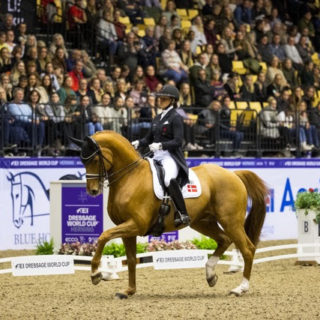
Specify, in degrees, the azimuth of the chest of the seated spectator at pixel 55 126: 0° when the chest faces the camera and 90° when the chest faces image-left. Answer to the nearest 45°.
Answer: approximately 0°

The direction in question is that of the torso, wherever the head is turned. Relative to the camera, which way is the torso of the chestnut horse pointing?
to the viewer's left

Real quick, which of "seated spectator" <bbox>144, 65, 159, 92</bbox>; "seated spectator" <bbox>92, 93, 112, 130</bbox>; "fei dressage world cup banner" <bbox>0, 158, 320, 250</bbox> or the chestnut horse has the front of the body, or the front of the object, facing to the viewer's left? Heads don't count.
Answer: the chestnut horse

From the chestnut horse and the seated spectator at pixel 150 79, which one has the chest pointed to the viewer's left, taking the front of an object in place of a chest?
the chestnut horse

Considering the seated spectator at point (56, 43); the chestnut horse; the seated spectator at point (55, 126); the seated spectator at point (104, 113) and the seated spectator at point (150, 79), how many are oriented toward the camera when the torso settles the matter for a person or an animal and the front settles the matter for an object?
4

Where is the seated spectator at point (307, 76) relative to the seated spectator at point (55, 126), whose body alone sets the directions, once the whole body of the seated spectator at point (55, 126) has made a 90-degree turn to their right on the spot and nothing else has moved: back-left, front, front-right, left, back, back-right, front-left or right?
back-right

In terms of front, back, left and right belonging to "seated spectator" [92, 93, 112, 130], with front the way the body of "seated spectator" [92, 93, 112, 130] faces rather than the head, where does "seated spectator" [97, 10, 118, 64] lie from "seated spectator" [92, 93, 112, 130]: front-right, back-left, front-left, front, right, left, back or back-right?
back

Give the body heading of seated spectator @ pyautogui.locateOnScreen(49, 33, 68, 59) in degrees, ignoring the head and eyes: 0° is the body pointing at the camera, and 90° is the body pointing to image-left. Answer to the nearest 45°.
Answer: approximately 0°

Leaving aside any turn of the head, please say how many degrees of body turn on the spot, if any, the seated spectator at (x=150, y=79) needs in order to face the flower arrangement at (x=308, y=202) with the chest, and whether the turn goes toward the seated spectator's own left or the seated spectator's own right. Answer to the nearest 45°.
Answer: approximately 45° to the seated spectator's own left
